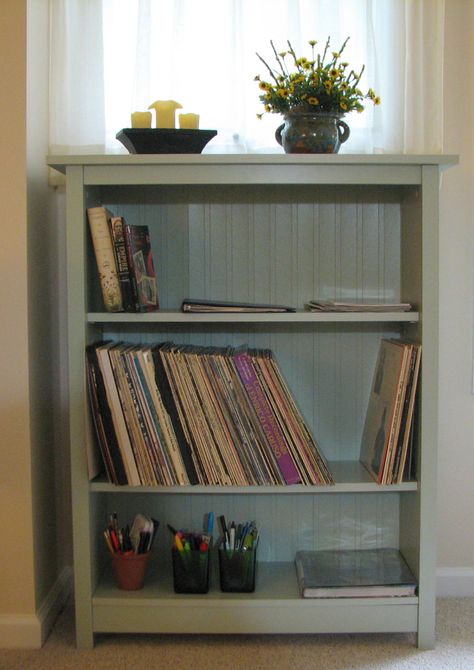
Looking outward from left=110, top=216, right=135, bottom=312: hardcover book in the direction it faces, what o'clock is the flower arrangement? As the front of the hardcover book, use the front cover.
The flower arrangement is roughly at 12 o'clock from the hardcover book.

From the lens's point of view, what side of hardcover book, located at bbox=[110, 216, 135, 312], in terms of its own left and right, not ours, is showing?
right

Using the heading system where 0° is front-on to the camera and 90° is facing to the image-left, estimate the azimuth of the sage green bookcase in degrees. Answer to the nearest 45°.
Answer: approximately 0°
